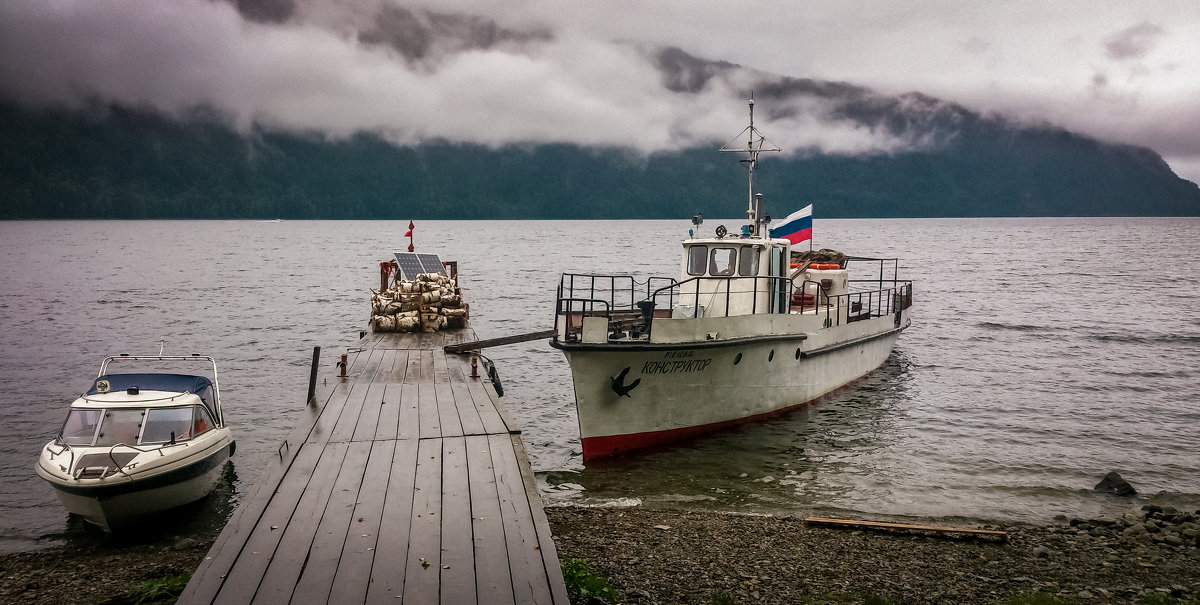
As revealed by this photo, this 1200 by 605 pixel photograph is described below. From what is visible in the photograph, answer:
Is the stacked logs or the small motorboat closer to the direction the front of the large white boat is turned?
the small motorboat

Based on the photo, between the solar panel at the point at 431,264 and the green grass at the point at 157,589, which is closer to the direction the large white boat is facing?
the green grass

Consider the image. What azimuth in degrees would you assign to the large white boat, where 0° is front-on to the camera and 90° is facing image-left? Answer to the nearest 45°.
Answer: approximately 45°

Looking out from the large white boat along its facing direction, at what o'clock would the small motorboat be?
The small motorboat is roughly at 12 o'clock from the large white boat.

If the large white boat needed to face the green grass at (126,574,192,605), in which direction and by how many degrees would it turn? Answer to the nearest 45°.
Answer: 0° — it already faces it
